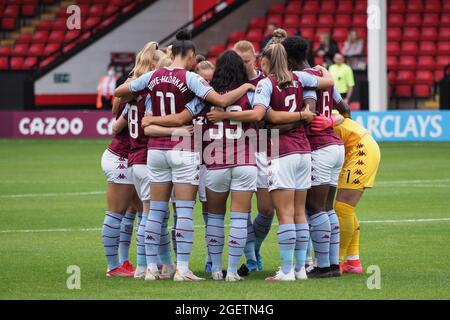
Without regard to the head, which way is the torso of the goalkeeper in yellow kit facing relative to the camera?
to the viewer's left

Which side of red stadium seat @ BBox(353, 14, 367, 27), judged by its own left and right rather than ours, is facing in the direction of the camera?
front

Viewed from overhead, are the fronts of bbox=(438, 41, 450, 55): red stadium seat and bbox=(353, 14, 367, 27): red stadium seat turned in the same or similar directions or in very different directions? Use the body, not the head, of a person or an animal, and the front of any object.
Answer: same or similar directions

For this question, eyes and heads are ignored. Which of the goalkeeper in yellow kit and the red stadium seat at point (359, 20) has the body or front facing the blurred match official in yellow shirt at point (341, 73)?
the red stadium seat

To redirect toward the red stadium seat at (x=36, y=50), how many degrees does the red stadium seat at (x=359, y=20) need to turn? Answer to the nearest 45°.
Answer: approximately 90° to its right

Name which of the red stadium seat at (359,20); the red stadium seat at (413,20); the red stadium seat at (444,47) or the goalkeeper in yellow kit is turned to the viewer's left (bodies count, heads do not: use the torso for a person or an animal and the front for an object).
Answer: the goalkeeper in yellow kit

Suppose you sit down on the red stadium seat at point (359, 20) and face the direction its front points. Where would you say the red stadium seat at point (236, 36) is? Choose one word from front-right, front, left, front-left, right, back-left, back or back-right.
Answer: right

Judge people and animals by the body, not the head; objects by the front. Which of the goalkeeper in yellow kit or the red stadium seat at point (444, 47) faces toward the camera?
the red stadium seat

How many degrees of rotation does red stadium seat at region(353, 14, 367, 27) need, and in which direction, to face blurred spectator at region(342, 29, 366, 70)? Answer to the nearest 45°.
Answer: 0° — it already faces them

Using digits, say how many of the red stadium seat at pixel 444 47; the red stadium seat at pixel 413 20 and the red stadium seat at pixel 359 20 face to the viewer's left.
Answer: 0

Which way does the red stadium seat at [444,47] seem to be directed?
toward the camera

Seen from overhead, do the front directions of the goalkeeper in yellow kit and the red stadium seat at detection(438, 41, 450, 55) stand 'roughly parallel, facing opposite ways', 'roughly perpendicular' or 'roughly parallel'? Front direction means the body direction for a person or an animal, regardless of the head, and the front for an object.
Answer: roughly perpendicular

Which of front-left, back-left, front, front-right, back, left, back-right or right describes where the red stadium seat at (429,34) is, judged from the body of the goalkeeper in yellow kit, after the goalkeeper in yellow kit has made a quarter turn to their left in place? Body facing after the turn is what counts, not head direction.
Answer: back

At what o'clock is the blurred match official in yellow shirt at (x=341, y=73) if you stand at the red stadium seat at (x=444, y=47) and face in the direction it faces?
The blurred match official in yellow shirt is roughly at 1 o'clock from the red stadium seat.

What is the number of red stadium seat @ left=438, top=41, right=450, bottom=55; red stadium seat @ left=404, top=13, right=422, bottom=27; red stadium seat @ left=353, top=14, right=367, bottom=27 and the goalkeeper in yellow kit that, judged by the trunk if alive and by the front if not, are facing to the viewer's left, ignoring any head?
1

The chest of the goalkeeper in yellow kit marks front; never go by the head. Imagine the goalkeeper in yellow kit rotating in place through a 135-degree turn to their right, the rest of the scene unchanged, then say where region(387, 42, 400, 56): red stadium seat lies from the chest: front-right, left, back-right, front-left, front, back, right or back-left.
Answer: front-left
